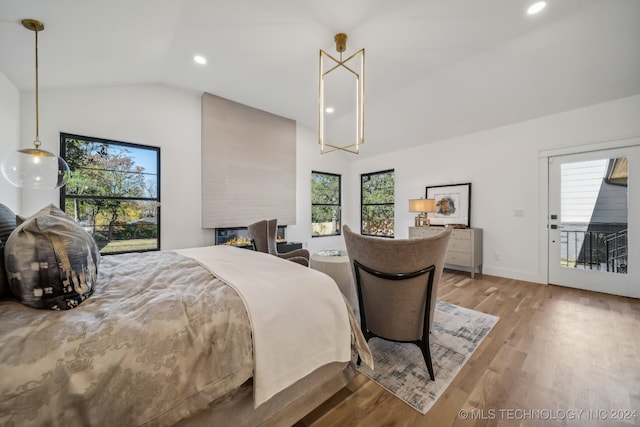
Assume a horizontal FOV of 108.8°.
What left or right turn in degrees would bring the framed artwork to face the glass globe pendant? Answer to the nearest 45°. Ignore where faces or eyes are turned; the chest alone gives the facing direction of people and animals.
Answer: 0° — it already faces it

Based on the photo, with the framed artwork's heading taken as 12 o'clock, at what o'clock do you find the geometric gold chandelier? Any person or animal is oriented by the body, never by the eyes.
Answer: The geometric gold chandelier is roughly at 12 o'clock from the framed artwork.

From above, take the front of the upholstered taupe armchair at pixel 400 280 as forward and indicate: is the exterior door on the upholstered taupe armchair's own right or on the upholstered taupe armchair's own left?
on the upholstered taupe armchair's own right

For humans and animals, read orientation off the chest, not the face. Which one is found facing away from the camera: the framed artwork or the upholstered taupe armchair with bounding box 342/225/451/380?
the upholstered taupe armchair

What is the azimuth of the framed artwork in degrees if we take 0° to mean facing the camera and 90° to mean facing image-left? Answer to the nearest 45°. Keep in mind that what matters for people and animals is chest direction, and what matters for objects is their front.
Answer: approximately 45°

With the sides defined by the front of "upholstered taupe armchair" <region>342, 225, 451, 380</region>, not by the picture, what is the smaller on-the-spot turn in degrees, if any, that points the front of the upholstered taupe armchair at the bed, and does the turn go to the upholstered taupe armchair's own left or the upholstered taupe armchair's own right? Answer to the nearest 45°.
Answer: approximately 135° to the upholstered taupe armchair's own left

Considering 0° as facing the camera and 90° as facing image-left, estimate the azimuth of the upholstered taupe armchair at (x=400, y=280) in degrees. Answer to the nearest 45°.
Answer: approximately 180°

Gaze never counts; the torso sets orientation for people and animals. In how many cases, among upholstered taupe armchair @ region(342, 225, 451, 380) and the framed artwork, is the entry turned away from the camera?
1

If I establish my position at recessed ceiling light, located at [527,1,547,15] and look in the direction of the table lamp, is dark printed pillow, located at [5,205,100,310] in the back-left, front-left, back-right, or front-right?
back-left

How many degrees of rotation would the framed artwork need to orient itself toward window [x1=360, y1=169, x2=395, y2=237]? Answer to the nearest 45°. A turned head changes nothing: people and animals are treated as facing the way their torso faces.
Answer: approximately 90° to its right

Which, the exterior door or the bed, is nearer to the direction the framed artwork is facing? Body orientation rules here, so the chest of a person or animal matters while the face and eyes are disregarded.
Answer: the bed
